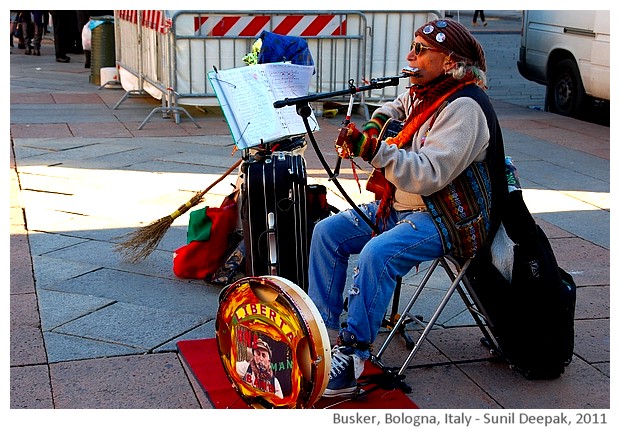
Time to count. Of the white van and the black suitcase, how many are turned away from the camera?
0
